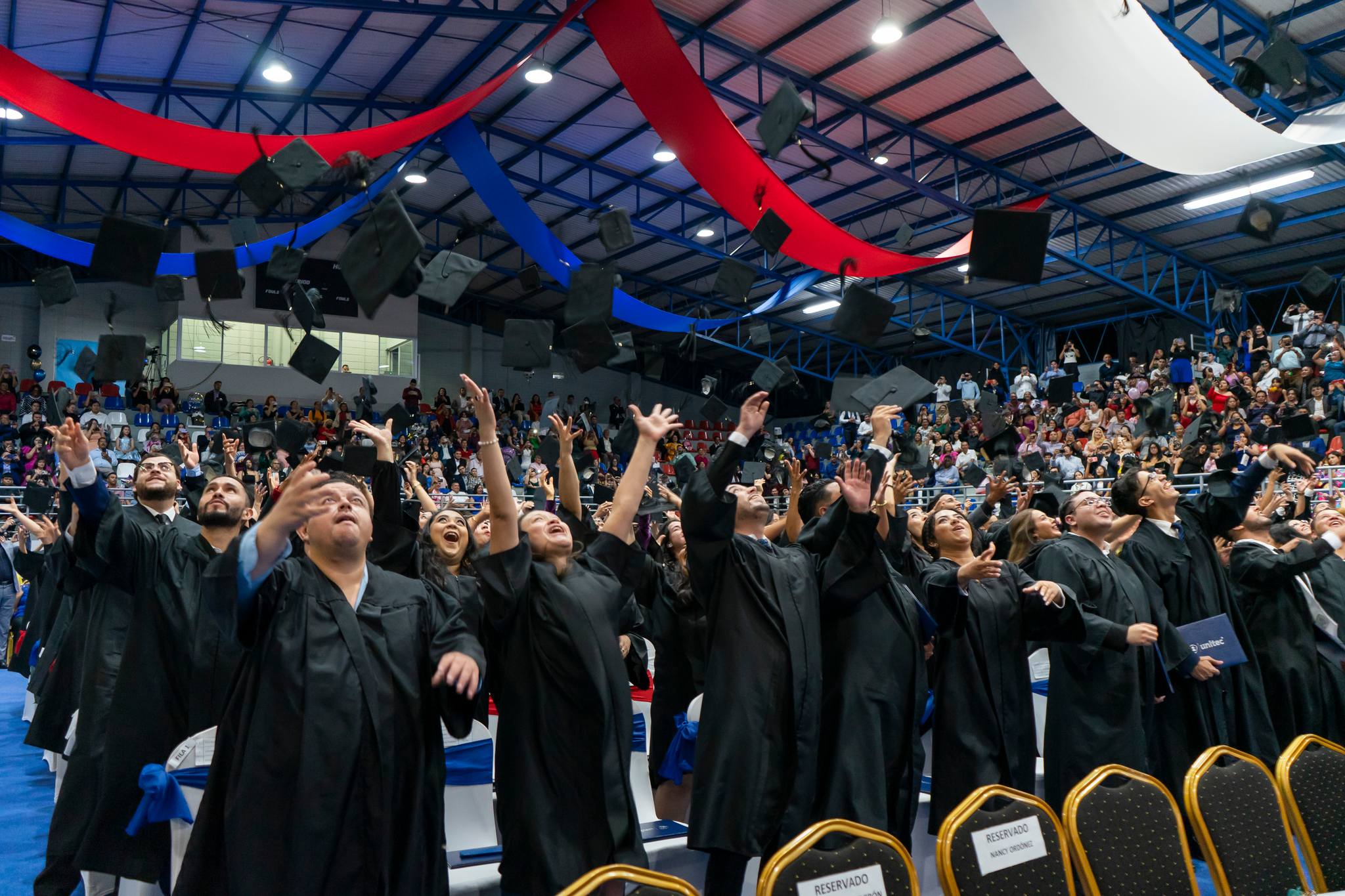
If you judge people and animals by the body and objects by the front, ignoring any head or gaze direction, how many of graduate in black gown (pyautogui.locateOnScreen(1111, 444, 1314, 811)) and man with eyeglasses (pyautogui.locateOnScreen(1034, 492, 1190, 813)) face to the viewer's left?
0

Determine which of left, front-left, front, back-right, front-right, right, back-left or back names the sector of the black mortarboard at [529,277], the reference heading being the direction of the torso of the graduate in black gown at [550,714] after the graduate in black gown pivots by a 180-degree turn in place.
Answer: front-right

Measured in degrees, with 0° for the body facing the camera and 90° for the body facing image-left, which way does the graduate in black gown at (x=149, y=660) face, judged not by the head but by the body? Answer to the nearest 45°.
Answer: approximately 315°

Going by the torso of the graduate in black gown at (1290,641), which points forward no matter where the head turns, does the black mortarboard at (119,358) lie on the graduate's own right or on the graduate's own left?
on the graduate's own right

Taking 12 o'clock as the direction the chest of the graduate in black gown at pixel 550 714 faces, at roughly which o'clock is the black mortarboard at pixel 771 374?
The black mortarboard is roughly at 8 o'clock from the graduate in black gown.

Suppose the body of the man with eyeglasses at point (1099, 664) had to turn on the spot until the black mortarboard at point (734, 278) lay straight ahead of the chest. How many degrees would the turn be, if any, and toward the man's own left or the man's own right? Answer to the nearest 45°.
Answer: approximately 180°

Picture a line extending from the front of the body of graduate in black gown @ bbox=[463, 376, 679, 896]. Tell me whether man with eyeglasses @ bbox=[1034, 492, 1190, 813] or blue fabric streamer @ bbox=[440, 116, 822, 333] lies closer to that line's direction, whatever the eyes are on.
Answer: the man with eyeglasses

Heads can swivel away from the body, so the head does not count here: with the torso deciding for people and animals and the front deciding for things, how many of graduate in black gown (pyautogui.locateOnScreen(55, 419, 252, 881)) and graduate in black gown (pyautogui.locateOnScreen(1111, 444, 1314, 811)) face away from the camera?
0
